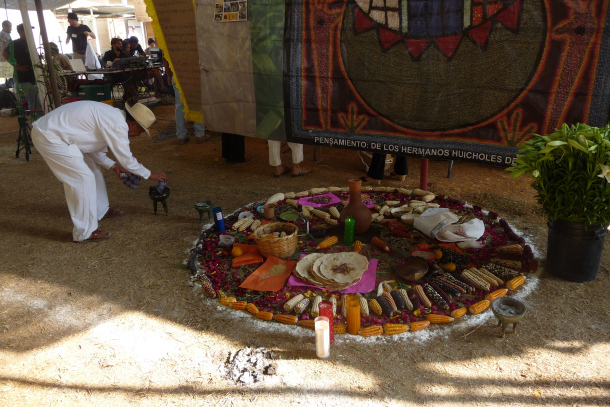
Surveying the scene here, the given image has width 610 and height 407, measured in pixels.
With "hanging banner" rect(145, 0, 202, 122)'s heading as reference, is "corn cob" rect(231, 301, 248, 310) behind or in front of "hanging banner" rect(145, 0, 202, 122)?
in front

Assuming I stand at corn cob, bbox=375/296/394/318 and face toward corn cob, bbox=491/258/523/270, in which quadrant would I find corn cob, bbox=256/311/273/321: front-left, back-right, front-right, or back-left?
back-left

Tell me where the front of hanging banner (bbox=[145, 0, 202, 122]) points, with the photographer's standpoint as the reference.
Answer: facing the viewer

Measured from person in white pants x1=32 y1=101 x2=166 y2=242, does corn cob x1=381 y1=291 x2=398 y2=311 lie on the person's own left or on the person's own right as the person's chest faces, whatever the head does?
on the person's own right

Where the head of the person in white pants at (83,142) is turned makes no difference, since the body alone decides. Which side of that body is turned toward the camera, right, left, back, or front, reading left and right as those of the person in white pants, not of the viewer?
right

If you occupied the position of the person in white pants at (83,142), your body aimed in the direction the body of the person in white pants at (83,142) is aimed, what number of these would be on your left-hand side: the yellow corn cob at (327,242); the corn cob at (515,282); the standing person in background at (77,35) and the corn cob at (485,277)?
1

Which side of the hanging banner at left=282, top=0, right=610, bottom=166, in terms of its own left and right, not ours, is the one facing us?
front
